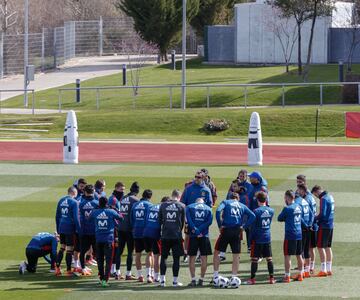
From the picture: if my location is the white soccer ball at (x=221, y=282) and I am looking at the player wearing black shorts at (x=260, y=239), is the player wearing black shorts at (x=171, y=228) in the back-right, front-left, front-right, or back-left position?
back-left

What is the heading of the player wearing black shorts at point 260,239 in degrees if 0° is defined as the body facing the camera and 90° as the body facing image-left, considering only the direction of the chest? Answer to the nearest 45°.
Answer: approximately 180°

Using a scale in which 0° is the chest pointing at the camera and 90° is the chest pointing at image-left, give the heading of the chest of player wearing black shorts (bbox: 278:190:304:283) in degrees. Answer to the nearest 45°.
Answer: approximately 135°

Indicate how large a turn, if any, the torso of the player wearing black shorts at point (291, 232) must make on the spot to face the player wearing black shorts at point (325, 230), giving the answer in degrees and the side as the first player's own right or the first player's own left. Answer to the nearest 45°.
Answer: approximately 90° to the first player's own right

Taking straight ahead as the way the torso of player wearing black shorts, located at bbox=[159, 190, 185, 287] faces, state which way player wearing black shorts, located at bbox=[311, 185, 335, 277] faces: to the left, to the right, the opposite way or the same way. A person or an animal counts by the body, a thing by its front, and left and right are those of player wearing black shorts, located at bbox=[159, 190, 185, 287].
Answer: to the left

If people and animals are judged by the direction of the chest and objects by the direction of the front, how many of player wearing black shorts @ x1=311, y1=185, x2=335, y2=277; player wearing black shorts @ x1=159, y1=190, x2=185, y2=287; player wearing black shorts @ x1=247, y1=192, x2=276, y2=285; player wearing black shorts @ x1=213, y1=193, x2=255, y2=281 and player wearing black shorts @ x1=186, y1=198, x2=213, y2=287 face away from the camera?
4

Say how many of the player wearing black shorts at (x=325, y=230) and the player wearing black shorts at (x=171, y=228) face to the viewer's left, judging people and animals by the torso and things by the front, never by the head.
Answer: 1

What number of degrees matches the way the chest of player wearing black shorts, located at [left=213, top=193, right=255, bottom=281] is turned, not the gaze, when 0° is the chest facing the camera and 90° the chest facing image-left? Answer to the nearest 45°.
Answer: approximately 180°

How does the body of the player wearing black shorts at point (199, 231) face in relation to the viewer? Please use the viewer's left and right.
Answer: facing away from the viewer

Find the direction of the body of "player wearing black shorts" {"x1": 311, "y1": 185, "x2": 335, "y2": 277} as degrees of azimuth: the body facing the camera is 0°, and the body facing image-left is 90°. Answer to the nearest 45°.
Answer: approximately 90°

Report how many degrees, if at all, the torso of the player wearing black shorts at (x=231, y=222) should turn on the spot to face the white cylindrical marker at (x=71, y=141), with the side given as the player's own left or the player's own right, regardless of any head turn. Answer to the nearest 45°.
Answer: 0° — they already face it

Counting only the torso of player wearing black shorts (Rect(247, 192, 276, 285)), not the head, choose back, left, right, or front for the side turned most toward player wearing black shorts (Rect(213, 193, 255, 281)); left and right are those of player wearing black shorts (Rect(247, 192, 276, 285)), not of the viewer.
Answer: left
